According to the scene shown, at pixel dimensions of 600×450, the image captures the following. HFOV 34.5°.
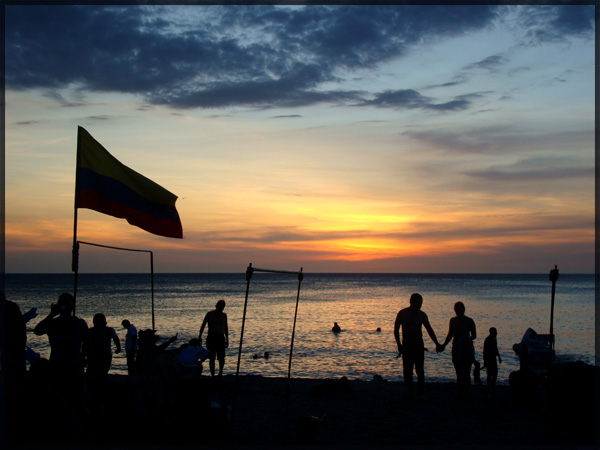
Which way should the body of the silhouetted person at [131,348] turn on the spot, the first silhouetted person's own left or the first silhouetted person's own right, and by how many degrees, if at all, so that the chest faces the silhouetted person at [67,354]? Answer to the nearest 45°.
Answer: approximately 90° to the first silhouetted person's own left

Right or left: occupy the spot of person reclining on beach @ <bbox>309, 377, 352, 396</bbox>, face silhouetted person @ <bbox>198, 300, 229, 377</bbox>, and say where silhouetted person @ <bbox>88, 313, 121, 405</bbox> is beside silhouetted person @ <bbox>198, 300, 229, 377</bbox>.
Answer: left

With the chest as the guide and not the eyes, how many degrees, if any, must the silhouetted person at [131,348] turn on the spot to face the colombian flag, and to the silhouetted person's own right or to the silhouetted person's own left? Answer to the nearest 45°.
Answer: approximately 90° to the silhouetted person's own left

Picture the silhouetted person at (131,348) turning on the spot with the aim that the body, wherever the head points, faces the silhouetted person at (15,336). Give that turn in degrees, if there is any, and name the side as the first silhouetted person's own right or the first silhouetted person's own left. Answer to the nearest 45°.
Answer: approximately 90° to the first silhouetted person's own left
